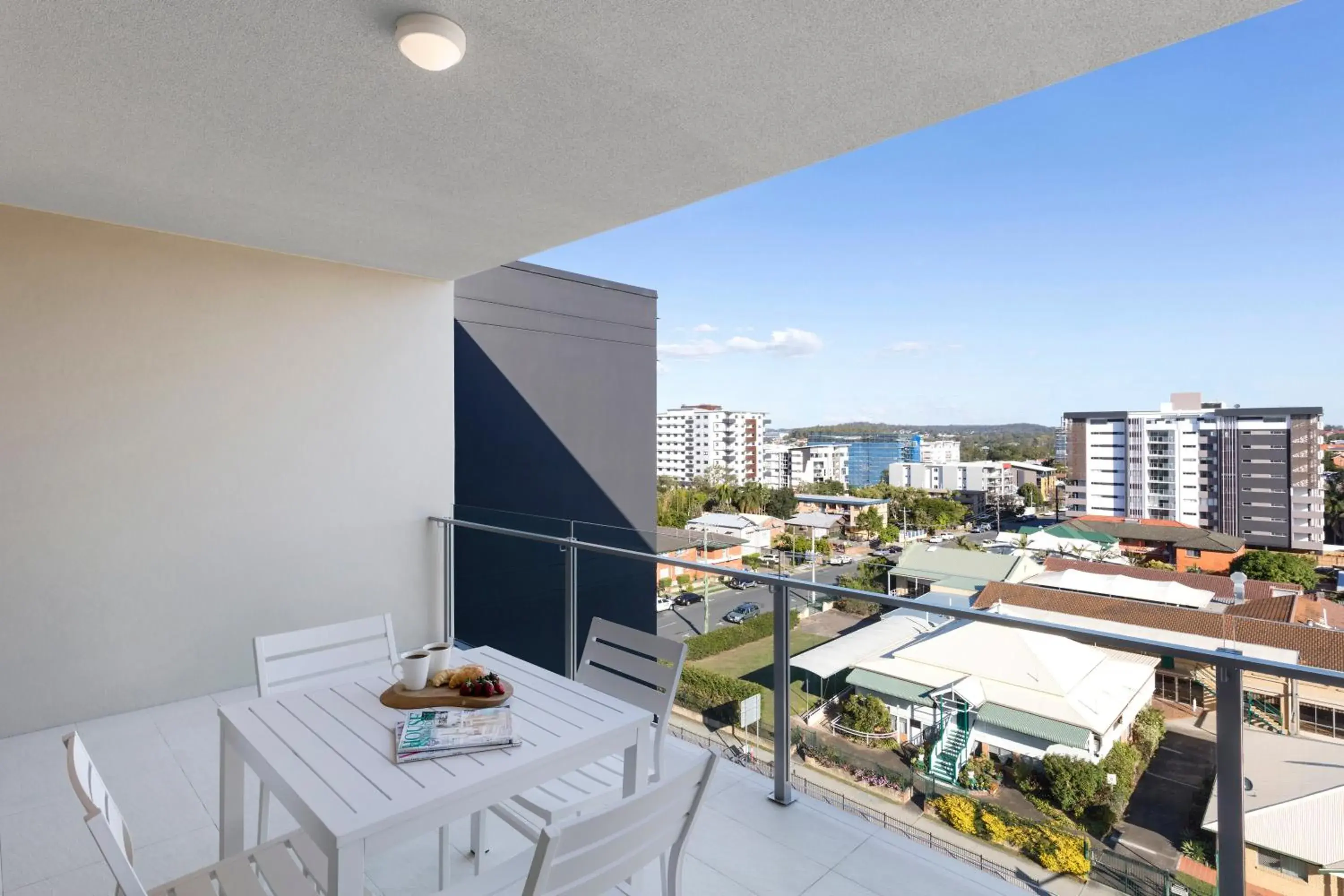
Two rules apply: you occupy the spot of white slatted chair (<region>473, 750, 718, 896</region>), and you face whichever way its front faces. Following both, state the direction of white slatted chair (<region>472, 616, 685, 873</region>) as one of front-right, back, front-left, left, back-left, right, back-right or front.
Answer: front-right

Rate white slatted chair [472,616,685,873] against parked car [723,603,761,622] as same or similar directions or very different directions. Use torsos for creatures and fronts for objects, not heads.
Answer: same or similar directions

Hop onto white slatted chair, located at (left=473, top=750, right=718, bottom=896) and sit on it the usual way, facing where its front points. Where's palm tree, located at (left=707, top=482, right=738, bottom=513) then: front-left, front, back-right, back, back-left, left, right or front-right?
front-right

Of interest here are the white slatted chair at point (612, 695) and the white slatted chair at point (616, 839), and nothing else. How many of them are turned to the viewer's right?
0

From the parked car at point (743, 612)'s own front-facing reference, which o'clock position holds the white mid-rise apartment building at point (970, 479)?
The white mid-rise apartment building is roughly at 5 o'clock from the parked car.

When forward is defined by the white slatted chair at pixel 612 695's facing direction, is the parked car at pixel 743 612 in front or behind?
behind

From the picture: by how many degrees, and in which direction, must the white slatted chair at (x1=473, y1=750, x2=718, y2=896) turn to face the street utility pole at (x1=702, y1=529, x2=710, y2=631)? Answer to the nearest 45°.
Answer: approximately 45° to its right

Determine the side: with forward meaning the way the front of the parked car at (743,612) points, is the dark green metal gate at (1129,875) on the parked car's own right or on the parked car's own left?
on the parked car's own left

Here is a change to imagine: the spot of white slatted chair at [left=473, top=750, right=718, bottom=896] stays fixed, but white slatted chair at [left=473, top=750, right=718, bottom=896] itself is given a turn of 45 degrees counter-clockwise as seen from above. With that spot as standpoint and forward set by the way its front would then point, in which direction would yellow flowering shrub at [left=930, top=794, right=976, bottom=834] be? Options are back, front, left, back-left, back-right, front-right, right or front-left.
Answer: back-right

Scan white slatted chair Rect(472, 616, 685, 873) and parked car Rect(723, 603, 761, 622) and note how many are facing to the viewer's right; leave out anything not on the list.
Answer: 0

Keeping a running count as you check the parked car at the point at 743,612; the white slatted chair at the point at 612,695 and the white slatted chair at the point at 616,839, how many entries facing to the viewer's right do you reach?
0

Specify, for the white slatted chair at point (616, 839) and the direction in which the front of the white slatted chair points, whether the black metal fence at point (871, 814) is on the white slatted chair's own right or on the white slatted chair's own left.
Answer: on the white slatted chair's own right

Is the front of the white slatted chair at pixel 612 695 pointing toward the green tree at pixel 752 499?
no

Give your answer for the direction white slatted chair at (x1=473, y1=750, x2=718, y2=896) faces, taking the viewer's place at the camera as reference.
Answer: facing away from the viewer and to the left of the viewer

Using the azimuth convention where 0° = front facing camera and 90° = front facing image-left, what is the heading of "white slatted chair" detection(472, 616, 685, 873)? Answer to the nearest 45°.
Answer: approximately 45°

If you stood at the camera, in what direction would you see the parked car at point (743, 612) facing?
facing the viewer and to the left of the viewer

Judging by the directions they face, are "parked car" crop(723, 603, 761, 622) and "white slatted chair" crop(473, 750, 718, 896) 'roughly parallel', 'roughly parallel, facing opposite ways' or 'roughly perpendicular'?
roughly perpendicular

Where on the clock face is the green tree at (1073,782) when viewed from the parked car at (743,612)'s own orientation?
The green tree is roughly at 9 o'clock from the parked car.

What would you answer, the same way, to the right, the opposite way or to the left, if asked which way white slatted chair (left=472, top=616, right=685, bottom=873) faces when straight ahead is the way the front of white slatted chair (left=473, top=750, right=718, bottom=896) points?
to the left
